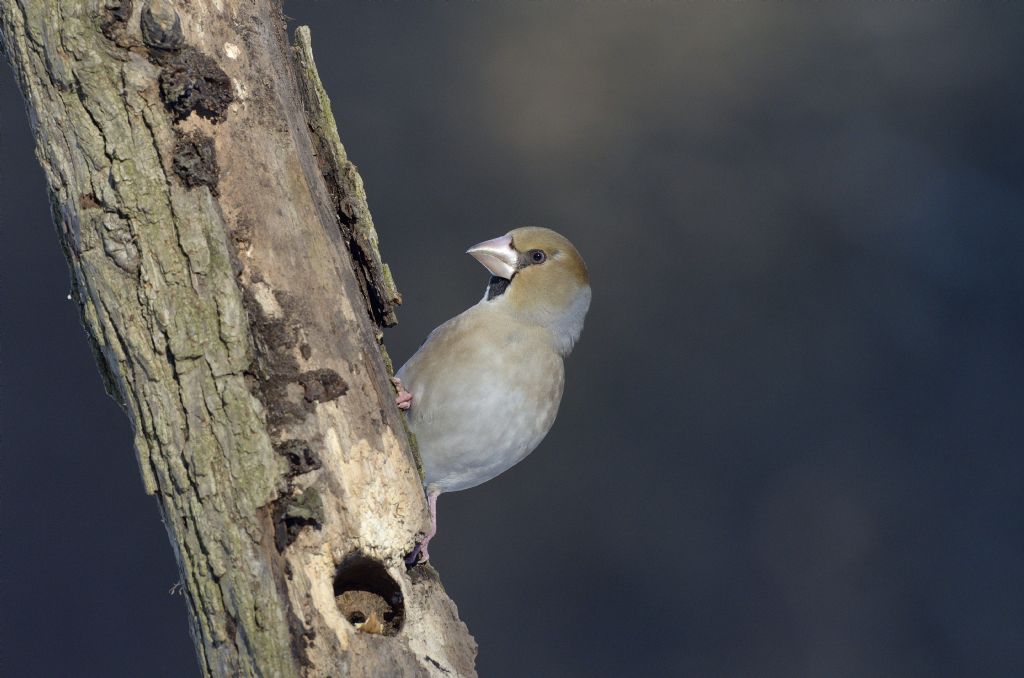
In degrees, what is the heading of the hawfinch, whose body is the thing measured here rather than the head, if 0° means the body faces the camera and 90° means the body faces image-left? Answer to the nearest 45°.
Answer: approximately 45°
